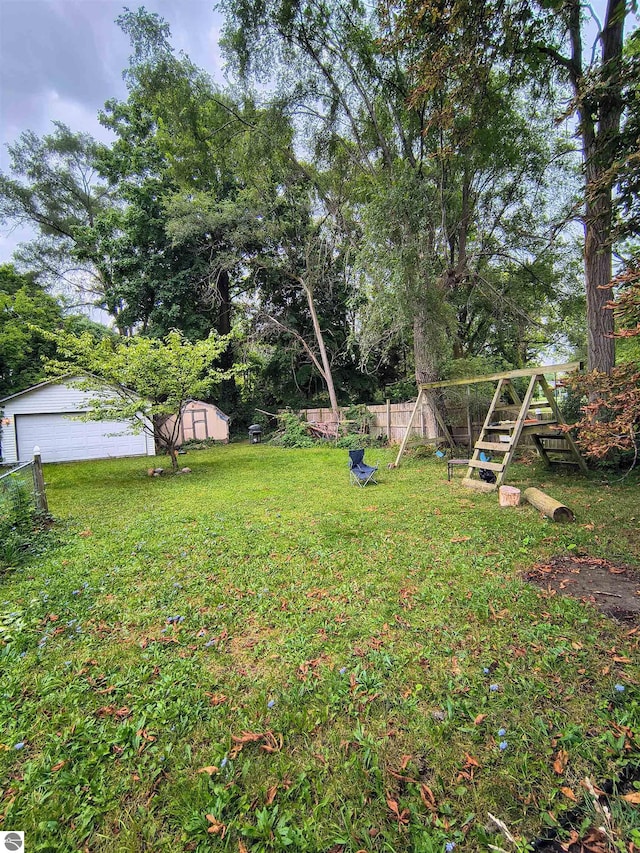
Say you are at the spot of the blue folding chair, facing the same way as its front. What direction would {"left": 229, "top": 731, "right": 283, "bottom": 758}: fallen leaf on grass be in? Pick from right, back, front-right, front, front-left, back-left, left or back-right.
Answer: front-right

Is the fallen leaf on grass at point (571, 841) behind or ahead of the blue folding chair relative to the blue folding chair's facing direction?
ahead

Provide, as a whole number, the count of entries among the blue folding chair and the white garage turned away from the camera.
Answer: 0

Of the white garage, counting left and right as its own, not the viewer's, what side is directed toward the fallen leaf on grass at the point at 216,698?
front

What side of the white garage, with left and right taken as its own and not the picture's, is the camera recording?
front

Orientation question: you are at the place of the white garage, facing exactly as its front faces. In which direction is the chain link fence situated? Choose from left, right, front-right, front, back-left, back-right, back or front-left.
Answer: front

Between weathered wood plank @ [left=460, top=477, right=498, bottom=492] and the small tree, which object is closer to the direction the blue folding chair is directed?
the weathered wood plank

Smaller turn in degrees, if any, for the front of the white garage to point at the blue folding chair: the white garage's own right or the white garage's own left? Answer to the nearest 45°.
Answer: approximately 45° to the white garage's own left

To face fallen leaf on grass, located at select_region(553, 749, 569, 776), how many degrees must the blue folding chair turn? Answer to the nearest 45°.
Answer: approximately 45° to its right

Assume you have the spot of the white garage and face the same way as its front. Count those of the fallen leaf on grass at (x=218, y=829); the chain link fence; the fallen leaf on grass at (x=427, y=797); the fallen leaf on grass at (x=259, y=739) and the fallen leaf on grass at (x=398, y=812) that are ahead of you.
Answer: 5

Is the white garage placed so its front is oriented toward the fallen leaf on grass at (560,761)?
yes

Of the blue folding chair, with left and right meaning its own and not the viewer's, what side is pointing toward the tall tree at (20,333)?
back

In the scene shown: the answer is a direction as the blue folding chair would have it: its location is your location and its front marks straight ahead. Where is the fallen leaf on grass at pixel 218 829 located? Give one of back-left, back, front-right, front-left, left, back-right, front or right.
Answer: front-right

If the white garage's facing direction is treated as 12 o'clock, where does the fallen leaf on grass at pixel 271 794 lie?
The fallen leaf on grass is roughly at 12 o'clock from the white garage.

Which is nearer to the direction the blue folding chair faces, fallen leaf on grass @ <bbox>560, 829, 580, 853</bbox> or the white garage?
the fallen leaf on grass

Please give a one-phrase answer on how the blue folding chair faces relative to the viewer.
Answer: facing the viewer and to the right of the viewer
